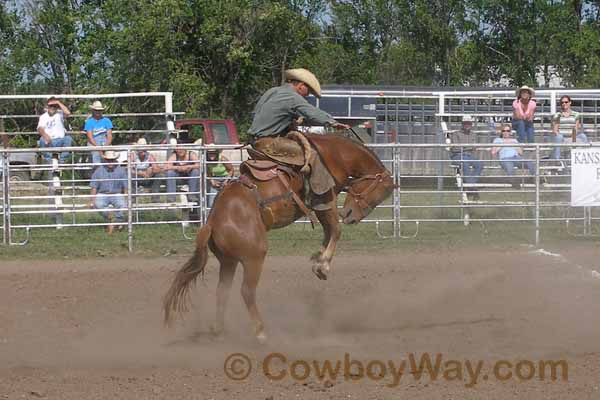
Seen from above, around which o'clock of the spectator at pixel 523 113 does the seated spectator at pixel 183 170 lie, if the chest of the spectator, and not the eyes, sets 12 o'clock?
The seated spectator is roughly at 2 o'clock from the spectator.

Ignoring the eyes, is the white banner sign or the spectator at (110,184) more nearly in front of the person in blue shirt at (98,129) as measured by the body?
the spectator

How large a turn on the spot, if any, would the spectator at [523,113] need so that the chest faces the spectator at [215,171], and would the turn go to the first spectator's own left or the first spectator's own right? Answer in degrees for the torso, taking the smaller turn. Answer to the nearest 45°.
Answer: approximately 45° to the first spectator's own right

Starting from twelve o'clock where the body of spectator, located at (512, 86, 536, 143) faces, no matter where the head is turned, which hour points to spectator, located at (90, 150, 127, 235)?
spectator, located at (90, 150, 127, 235) is roughly at 2 o'clock from spectator, located at (512, 86, 536, 143).

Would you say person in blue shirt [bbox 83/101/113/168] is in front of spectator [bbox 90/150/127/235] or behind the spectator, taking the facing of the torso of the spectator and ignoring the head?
behind

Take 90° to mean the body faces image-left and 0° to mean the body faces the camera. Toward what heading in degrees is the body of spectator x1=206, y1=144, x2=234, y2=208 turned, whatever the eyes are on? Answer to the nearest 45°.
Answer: approximately 0°

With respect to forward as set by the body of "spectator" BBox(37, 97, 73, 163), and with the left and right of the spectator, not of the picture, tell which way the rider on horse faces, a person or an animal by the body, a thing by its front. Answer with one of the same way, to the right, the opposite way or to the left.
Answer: to the left

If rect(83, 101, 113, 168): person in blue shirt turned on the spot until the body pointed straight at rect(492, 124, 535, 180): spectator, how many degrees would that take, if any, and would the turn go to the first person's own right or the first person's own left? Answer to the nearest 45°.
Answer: approximately 90° to the first person's own left

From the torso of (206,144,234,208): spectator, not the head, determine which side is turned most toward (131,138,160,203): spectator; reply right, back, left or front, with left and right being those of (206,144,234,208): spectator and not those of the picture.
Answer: right

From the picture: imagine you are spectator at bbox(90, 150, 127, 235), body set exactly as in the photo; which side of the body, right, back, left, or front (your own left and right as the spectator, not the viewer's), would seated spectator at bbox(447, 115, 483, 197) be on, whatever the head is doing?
left

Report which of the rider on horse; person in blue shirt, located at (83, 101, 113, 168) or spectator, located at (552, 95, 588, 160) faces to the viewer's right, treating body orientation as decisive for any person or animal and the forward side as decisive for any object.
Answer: the rider on horse

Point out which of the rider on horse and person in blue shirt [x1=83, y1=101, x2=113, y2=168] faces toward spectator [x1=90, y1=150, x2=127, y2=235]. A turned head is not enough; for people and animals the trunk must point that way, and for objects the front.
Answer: the person in blue shirt
